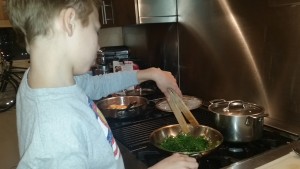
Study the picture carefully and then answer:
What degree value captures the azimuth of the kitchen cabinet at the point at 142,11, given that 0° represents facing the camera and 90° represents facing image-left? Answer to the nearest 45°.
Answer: approximately 45°

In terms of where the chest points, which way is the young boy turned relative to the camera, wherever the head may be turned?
to the viewer's right

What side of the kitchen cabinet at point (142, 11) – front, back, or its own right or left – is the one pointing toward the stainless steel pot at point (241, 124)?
left

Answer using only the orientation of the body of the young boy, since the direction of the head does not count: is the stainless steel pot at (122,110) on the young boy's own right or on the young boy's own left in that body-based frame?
on the young boy's own left

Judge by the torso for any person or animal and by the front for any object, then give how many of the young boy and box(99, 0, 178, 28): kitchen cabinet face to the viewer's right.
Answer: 1

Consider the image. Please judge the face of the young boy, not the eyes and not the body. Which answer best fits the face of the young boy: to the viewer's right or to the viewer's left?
to the viewer's right

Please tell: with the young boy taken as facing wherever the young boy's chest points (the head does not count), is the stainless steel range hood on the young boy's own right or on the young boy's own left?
on the young boy's own left

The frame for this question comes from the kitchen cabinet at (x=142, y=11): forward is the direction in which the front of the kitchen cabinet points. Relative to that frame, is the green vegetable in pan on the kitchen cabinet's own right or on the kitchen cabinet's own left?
on the kitchen cabinet's own left
